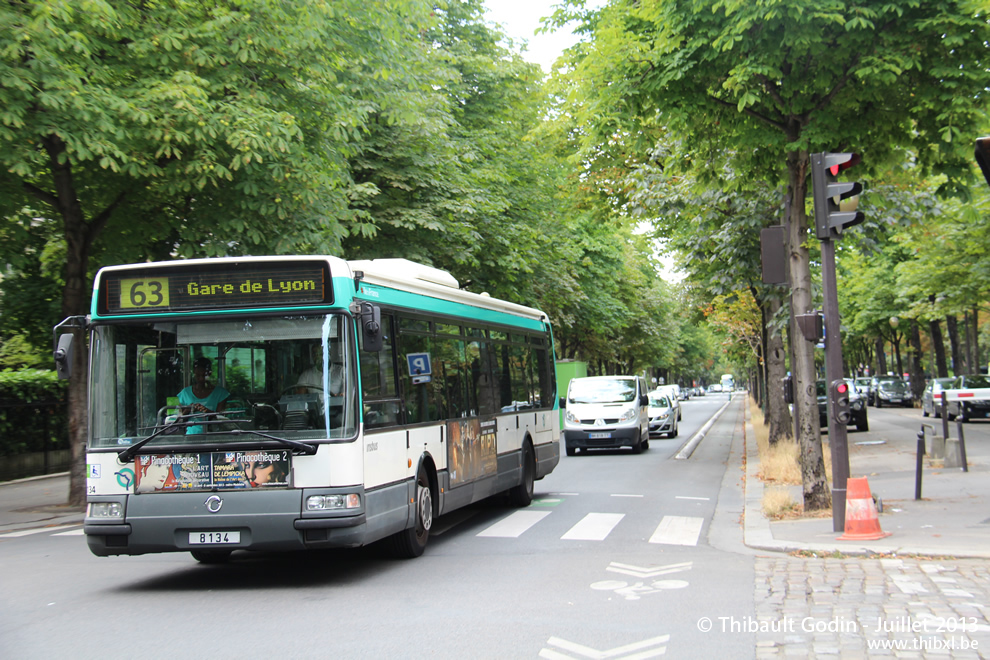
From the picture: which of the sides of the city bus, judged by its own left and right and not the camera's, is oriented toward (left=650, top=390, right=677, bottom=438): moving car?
back

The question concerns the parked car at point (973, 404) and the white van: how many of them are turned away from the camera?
0

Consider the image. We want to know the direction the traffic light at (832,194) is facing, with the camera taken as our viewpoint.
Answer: facing the viewer and to the right of the viewer

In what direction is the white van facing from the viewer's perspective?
toward the camera

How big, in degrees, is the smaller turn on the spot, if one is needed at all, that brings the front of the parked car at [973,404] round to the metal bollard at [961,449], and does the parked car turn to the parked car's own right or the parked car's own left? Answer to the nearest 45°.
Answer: approximately 45° to the parked car's own left

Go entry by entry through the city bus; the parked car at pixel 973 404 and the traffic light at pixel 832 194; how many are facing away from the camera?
0

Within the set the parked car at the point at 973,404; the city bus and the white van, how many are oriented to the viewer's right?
0

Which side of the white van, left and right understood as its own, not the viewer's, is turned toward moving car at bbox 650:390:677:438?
back

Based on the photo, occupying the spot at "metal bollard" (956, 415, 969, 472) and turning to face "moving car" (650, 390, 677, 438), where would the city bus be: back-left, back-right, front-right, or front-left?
back-left

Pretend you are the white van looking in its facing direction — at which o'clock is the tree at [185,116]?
The tree is roughly at 1 o'clock from the white van.

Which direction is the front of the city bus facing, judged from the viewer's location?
facing the viewer and to the left of the viewer

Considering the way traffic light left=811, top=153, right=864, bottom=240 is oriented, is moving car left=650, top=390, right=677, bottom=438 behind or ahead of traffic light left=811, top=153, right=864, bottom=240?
behind
